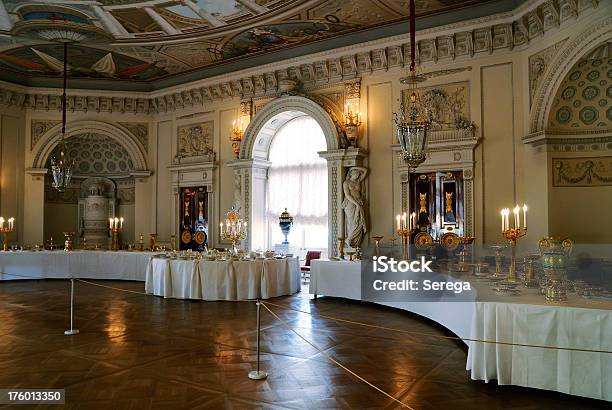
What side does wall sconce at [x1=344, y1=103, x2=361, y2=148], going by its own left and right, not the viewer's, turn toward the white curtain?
right

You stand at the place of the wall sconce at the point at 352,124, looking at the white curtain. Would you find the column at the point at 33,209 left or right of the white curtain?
left

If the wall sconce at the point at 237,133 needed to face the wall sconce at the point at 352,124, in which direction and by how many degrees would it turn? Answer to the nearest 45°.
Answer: approximately 90° to its left

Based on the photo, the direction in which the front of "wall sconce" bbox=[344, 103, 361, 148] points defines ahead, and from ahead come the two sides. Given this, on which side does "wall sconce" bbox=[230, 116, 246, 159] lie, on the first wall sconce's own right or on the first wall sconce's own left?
on the first wall sconce's own right

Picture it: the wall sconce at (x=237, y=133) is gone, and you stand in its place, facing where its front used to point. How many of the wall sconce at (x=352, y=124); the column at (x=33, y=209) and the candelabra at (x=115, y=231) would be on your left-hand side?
1

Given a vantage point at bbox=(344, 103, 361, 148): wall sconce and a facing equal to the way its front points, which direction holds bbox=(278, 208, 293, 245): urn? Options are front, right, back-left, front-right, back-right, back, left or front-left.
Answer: right

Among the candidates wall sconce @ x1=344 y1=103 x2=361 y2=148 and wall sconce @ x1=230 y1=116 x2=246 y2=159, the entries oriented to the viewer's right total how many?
0

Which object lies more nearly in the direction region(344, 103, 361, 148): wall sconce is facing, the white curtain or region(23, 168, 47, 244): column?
the column

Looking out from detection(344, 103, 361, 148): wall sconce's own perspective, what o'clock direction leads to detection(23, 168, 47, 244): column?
The column is roughly at 2 o'clock from the wall sconce.

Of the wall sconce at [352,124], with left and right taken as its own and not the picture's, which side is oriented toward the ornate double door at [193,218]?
right
